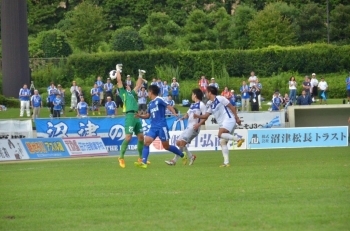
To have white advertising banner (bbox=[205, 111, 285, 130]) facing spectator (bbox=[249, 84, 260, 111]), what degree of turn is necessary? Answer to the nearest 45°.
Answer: approximately 180°

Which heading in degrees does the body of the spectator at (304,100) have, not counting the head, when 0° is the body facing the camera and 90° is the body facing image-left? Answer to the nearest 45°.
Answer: approximately 0°

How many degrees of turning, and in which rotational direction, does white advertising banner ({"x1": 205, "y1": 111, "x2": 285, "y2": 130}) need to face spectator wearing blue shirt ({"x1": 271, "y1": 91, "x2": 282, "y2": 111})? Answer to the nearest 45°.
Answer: approximately 180°

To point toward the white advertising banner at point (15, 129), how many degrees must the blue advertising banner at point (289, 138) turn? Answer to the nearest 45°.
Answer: approximately 90° to its right

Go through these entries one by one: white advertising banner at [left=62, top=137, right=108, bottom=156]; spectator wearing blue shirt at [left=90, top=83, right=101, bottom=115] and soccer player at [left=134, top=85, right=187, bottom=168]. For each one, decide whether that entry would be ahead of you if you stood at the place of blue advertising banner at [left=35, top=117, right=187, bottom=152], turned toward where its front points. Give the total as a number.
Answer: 2

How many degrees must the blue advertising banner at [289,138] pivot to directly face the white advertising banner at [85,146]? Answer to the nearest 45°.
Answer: approximately 90° to its right
